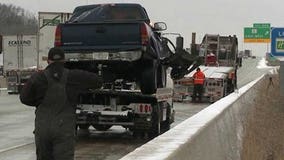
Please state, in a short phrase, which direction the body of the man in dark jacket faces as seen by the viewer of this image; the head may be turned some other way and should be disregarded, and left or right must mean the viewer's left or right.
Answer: facing away from the viewer

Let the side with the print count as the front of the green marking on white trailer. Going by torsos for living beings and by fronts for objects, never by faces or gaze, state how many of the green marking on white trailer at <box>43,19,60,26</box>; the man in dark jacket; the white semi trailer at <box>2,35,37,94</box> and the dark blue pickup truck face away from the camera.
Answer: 3

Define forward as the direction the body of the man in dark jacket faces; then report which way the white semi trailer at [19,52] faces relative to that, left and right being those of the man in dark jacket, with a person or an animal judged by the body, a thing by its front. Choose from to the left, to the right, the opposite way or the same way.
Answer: the same way

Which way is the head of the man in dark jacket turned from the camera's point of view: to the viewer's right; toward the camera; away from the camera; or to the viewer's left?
away from the camera

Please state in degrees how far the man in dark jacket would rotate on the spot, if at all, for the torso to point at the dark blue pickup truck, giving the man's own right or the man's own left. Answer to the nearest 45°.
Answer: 0° — they already face it

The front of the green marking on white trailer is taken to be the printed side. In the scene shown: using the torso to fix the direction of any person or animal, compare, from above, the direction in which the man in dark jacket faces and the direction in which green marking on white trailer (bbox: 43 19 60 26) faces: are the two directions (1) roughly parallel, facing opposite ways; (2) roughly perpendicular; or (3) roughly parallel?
roughly parallel, facing opposite ways

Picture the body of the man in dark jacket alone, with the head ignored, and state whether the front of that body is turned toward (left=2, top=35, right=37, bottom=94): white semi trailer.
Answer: yes

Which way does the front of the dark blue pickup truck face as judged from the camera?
facing away from the viewer

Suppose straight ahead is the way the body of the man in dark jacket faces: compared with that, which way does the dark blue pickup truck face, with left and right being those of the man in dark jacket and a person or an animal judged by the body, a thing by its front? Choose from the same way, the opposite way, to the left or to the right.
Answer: the same way

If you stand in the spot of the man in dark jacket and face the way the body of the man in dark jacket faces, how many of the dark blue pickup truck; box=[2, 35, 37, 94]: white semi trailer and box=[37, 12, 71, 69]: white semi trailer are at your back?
0

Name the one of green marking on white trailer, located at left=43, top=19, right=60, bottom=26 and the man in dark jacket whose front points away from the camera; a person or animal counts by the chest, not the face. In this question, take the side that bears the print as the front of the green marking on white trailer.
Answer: the man in dark jacket

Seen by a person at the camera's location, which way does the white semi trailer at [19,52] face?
facing away from the viewer

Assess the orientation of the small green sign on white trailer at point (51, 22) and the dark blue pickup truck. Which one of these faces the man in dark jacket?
the small green sign on white trailer

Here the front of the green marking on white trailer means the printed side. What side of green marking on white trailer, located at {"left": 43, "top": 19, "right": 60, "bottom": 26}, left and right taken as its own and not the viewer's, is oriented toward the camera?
front

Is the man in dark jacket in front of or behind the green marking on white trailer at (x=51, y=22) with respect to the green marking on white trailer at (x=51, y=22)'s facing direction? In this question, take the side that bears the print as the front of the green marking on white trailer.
in front

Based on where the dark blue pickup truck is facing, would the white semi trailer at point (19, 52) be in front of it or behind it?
in front

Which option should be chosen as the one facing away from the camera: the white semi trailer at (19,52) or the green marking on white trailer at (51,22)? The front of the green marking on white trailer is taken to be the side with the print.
the white semi trailer
